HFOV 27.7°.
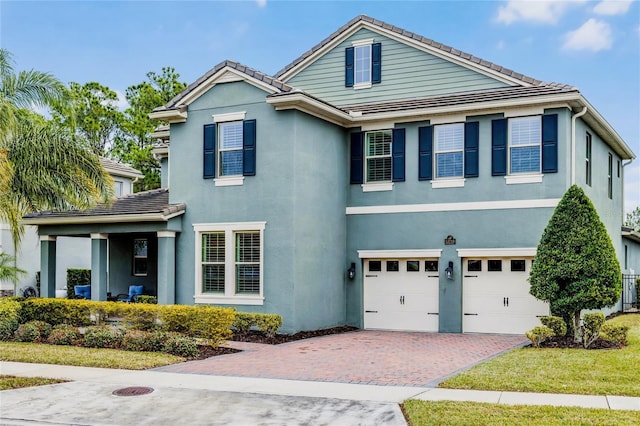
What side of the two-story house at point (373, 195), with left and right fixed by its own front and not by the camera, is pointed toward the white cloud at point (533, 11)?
back

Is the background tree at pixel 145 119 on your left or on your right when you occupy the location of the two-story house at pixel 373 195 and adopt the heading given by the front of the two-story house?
on your right

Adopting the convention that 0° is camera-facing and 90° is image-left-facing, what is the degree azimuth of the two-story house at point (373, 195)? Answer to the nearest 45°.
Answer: approximately 45°

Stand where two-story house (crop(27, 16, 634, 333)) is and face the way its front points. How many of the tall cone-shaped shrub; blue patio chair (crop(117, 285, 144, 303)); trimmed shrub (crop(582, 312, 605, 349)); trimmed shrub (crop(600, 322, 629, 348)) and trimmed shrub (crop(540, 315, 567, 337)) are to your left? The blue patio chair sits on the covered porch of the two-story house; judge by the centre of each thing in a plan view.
4

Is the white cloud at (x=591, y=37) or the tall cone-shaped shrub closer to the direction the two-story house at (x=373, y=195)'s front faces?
the tall cone-shaped shrub

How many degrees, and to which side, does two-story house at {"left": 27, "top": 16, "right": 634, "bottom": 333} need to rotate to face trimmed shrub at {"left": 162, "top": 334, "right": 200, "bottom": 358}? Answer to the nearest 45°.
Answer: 0° — it already faces it

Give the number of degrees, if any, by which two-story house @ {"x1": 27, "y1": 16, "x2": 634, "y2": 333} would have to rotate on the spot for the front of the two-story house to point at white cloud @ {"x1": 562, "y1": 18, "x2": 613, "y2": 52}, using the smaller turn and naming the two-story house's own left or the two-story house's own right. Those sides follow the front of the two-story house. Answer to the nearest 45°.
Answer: approximately 180°
